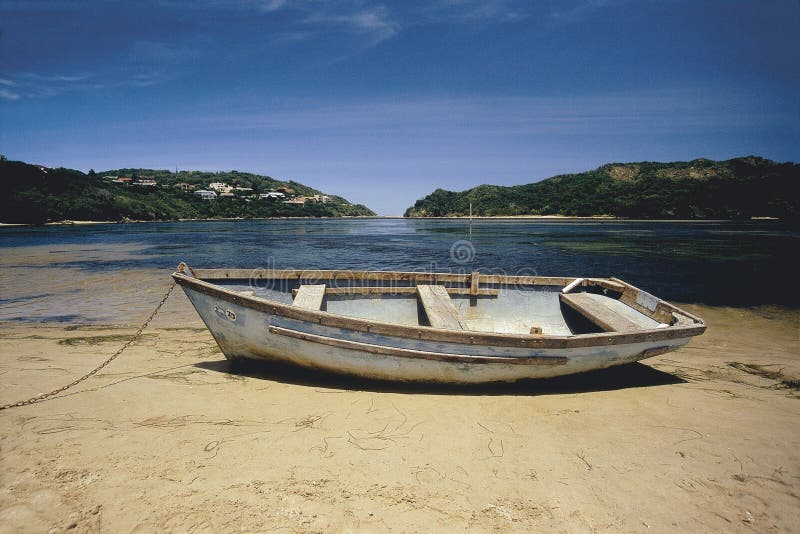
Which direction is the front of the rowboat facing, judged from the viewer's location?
facing to the left of the viewer
